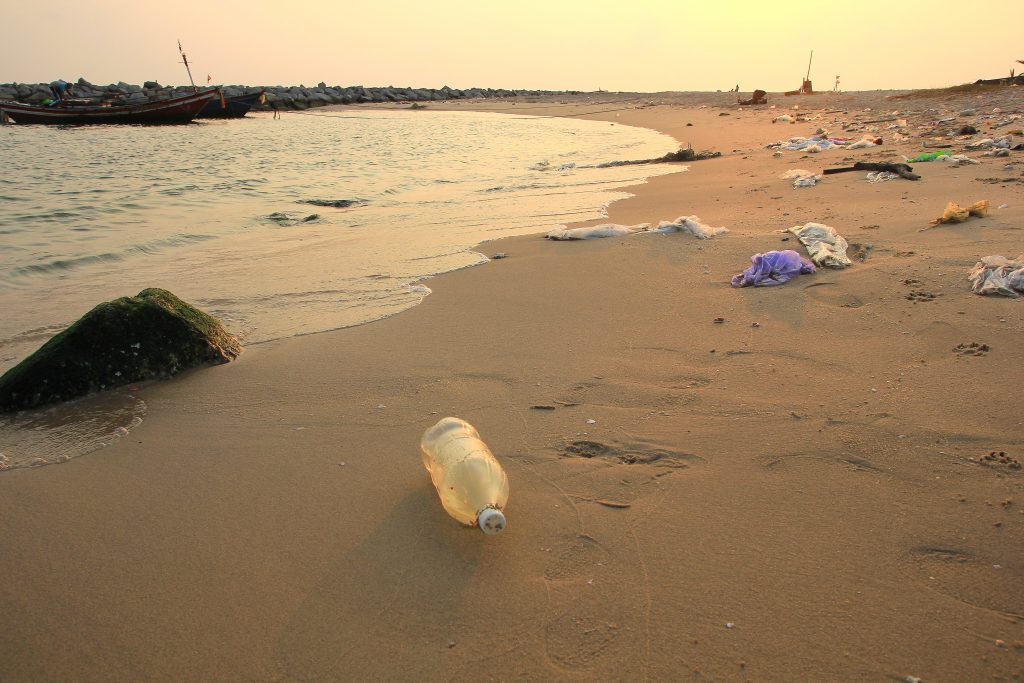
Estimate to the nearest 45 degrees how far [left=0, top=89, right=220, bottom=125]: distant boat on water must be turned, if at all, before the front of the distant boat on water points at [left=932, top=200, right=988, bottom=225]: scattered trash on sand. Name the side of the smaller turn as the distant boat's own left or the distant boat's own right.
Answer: approximately 90° to the distant boat's own right

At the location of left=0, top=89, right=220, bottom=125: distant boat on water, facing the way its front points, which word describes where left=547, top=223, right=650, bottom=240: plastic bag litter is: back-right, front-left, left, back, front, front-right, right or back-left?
right

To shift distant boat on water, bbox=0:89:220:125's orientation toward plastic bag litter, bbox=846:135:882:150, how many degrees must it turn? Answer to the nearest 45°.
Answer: approximately 90° to its right

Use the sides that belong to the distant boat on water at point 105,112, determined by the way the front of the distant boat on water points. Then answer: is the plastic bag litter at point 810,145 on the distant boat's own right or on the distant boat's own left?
on the distant boat's own right

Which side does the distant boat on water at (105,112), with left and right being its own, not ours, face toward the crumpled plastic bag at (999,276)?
right

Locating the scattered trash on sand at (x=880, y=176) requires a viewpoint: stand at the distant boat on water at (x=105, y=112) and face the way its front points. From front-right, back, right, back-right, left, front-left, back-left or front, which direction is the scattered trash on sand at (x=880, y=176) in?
right

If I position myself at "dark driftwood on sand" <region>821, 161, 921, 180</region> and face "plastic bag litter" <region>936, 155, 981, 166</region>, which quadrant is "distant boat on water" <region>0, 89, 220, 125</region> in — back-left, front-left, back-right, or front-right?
back-left

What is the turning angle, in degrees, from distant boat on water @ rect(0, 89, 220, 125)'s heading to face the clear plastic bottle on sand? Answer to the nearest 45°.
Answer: approximately 90° to its right

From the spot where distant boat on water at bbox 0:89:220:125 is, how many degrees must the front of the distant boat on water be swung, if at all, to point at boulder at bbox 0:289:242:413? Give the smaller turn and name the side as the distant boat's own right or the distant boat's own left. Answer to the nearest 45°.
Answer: approximately 90° to the distant boat's own right

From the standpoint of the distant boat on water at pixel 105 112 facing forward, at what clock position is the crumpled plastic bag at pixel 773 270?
The crumpled plastic bag is roughly at 3 o'clock from the distant boat on water.

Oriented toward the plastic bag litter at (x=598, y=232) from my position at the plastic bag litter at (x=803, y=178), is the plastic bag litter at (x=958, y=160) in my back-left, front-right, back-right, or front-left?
back-left

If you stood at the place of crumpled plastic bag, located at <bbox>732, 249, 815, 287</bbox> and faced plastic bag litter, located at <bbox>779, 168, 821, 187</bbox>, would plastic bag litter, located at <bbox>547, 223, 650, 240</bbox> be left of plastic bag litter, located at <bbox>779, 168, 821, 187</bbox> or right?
left

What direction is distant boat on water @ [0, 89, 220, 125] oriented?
to the viewer's right

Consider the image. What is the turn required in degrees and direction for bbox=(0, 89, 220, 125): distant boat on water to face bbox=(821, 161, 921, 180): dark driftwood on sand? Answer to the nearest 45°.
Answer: approximately 90° to its right

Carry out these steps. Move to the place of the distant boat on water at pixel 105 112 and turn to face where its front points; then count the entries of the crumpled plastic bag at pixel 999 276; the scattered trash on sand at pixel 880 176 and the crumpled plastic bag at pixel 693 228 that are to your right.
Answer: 3
